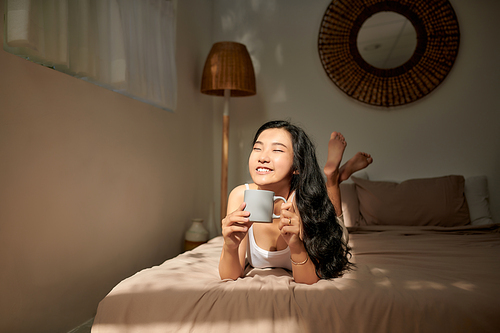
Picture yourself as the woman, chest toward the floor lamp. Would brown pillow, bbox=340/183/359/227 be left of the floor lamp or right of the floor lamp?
right

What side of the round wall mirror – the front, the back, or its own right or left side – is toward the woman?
front

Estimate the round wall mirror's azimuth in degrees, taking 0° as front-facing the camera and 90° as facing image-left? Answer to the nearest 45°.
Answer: approximately 0°

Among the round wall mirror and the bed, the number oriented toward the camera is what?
2

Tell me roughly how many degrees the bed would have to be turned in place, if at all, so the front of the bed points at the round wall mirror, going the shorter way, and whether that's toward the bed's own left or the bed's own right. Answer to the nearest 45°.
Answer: approximately 180°

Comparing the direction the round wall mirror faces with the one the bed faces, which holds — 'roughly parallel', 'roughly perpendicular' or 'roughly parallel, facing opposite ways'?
roughly parallel

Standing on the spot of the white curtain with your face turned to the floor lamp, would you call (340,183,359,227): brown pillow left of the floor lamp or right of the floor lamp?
right

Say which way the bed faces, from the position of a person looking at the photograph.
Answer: facing the viewer
